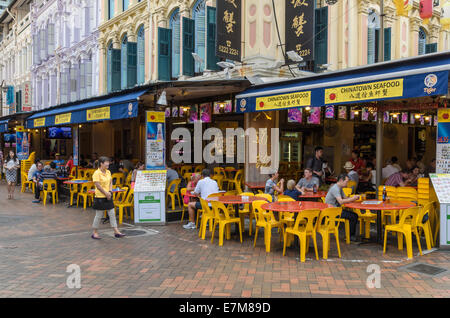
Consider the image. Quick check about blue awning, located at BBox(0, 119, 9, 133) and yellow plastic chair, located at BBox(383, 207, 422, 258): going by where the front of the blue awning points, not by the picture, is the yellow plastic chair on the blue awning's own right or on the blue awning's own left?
on the blue awning's own left

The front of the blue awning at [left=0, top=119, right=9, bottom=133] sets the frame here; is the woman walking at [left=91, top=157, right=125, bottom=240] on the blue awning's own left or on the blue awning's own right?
on the blue awning's own left

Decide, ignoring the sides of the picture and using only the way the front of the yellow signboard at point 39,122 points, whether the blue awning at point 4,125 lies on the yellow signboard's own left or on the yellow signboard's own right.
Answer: on the yellow signboard's own right

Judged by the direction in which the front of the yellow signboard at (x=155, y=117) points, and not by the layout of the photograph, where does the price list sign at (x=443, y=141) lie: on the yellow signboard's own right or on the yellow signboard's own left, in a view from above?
on the yellow signboard's own left

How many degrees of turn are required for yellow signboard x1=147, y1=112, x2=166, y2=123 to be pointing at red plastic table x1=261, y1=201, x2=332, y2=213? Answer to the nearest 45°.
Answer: approximately 45° to its left

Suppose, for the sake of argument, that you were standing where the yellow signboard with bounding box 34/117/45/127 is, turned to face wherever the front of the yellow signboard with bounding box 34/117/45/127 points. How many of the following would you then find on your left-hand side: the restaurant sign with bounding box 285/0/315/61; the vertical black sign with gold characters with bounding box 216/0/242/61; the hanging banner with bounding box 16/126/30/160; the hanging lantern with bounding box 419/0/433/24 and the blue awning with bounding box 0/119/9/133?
3

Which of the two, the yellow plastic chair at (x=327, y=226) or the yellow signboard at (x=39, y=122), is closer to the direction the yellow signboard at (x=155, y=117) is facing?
the yellow plastic chair
